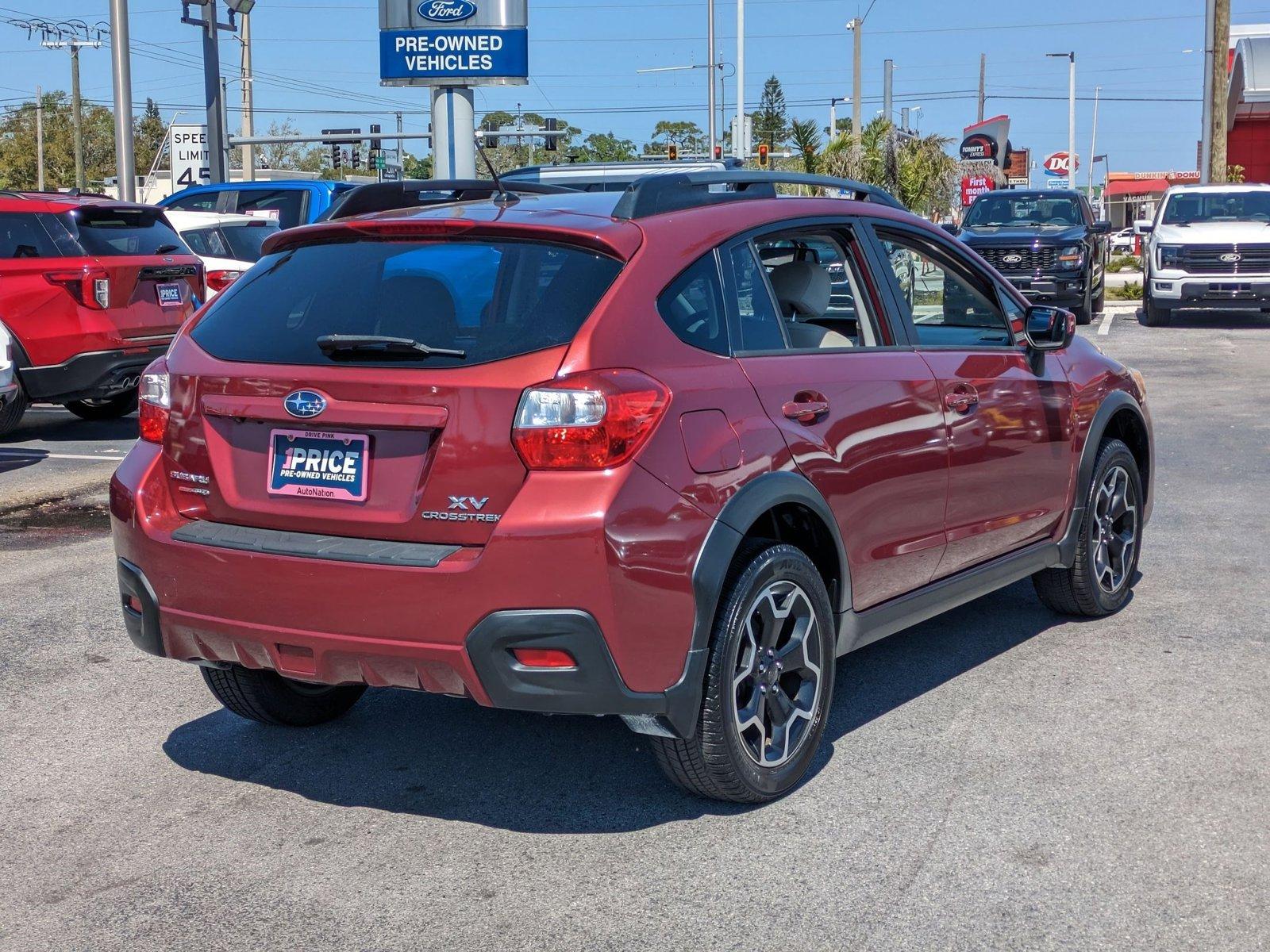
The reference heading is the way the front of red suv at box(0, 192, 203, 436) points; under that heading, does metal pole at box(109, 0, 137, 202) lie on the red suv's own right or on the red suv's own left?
on the red suv's own right

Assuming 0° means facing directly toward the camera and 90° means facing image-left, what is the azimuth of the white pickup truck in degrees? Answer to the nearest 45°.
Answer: approximately 0°

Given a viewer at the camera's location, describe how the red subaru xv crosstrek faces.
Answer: facing away from the viewer and to the right of the viewer

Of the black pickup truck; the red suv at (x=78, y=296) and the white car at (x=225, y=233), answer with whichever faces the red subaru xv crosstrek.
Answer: the black pickup truck

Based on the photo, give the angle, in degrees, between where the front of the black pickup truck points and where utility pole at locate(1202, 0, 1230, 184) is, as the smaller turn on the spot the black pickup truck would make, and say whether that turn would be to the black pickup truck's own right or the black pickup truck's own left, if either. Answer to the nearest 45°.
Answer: approximately 180°

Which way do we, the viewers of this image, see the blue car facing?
facing away from the viewer and to the left of the viewer

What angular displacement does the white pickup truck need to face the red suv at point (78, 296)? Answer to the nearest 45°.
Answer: approximately 45° to its right

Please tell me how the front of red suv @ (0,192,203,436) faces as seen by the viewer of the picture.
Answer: facing away from the viewer and to the left of the viewer

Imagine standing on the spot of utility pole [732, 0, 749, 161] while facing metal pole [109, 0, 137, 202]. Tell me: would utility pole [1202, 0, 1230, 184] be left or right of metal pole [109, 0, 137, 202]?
left

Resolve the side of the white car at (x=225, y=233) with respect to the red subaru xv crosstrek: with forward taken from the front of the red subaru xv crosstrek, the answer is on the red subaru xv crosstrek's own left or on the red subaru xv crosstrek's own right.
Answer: on the red subaru xv crosstrek's own left

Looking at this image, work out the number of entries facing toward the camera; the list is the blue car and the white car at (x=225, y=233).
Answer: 0
